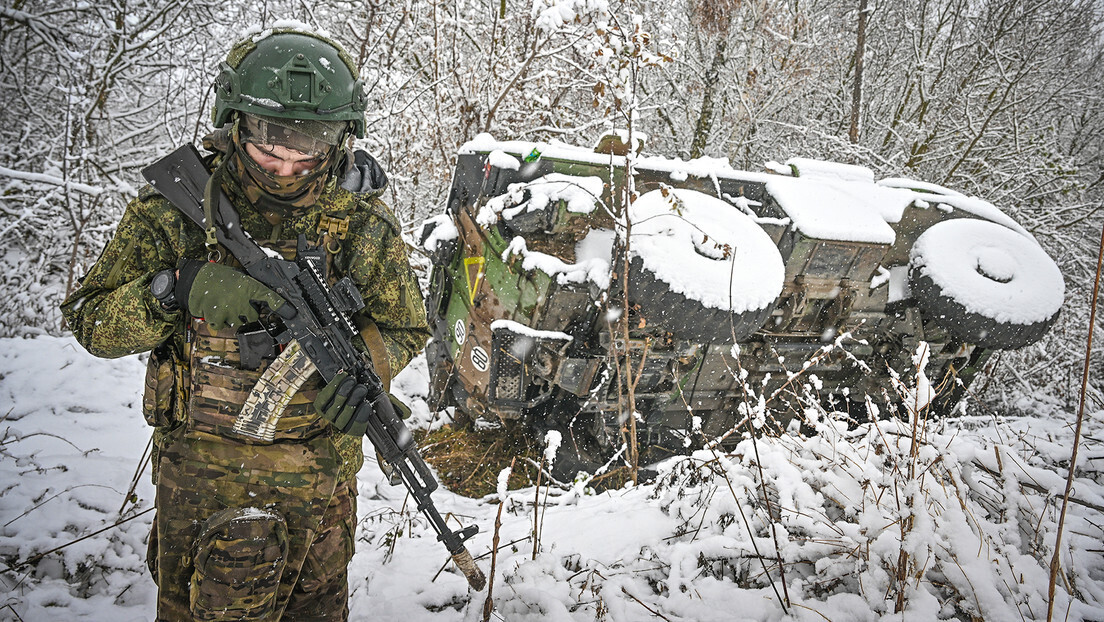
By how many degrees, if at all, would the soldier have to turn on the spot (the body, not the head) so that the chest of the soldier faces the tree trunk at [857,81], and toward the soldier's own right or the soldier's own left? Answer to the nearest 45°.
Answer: approximately 135° to the soldier's own left

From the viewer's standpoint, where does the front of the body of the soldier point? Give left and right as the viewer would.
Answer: facing the viewer
